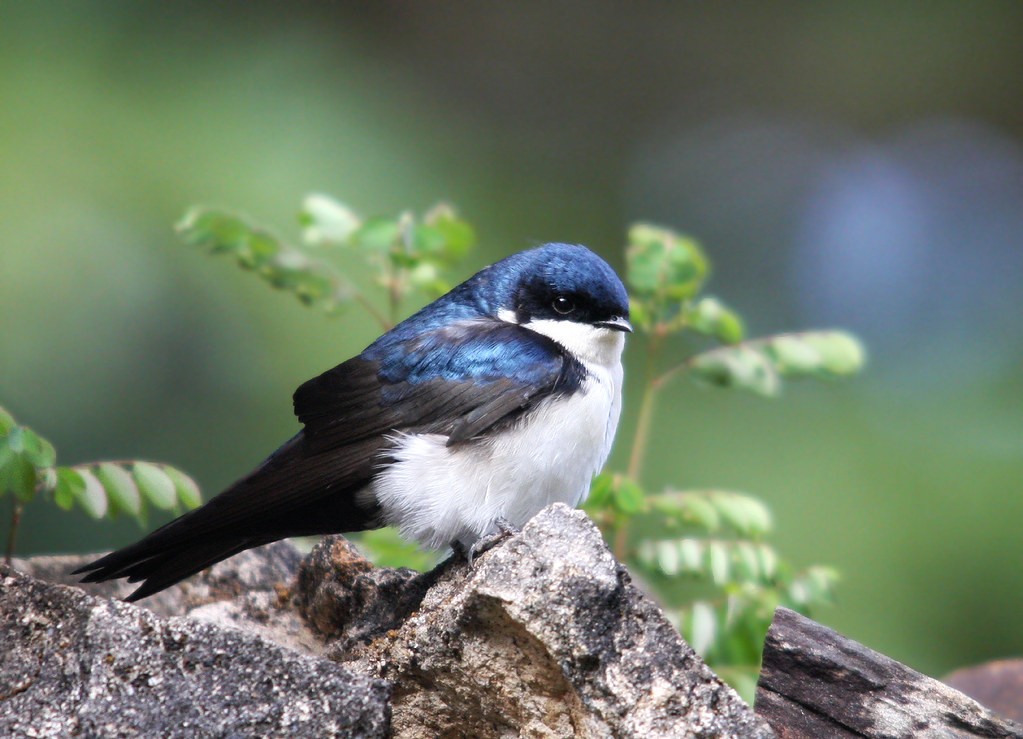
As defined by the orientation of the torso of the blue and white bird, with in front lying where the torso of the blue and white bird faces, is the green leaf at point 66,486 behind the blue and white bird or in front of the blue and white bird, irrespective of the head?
behind

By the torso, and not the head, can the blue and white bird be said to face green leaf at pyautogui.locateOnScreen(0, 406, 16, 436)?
no

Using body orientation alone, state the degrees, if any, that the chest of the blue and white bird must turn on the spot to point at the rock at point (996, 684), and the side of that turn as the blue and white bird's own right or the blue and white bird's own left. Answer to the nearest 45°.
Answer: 0° — it already faces it

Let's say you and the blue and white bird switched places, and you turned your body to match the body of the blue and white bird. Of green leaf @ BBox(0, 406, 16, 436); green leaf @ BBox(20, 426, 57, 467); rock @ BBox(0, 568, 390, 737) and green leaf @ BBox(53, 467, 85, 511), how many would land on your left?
0

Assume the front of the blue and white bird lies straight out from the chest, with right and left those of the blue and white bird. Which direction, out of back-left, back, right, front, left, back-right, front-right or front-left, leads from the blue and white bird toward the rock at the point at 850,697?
front-right

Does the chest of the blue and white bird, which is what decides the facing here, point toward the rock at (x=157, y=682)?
no

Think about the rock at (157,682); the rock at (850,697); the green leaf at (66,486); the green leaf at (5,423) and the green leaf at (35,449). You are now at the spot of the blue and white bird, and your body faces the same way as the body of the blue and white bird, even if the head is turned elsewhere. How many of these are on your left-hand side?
0

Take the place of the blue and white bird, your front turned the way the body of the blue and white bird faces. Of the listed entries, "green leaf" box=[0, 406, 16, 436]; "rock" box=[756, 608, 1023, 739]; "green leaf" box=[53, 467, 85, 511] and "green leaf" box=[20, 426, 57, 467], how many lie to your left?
0

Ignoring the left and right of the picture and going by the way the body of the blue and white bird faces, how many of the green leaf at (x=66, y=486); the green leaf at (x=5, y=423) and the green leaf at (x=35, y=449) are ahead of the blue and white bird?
0

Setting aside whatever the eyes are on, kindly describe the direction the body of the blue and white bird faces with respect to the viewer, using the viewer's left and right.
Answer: facing to the right of the viewer

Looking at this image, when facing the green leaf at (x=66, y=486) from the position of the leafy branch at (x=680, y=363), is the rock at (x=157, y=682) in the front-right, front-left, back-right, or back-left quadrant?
front-left
